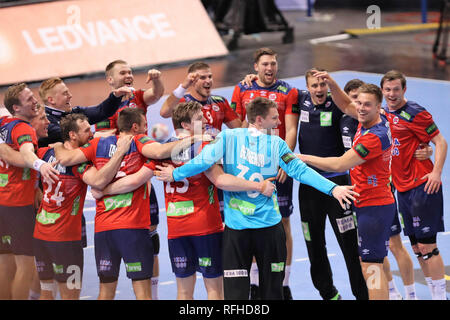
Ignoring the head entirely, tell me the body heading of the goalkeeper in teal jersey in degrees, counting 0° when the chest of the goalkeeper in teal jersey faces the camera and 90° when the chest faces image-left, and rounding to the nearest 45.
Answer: approximately 180°

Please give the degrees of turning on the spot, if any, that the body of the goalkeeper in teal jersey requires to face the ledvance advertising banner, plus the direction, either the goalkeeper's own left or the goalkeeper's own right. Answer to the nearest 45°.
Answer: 0° — they already face it
